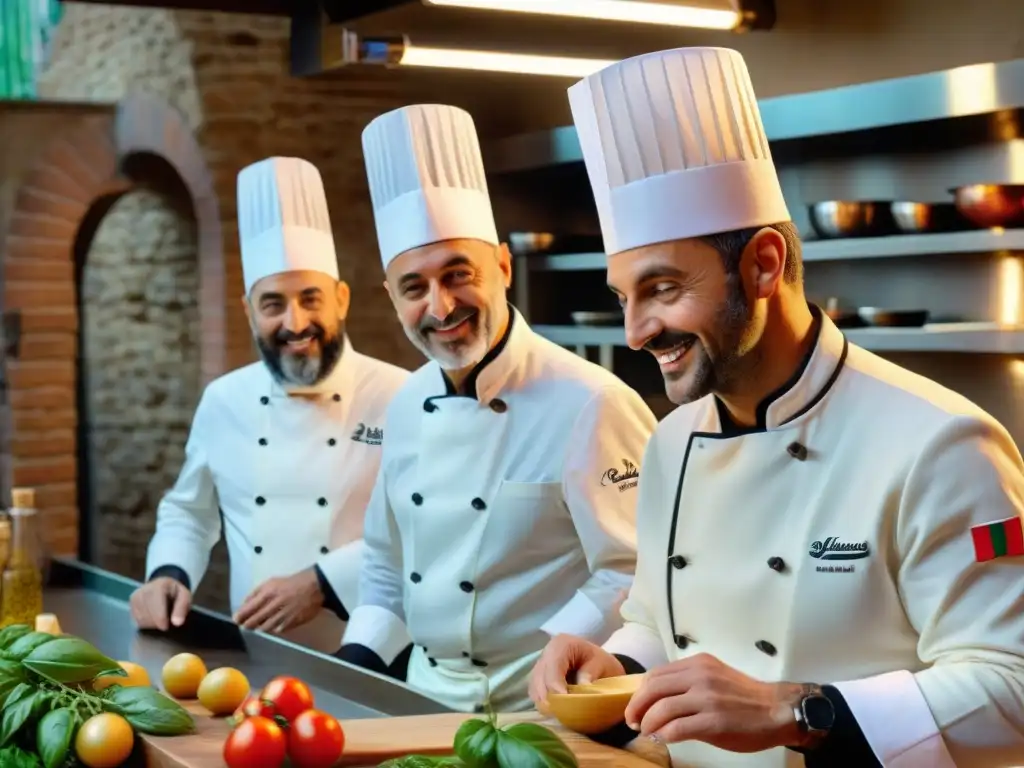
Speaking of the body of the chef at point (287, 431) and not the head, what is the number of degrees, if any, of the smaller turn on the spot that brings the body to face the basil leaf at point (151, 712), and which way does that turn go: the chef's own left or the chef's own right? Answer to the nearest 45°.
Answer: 0° — they already face it

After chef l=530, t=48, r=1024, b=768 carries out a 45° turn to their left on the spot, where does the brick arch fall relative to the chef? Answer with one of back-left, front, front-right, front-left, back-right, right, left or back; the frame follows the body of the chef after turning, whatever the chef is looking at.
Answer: back-right

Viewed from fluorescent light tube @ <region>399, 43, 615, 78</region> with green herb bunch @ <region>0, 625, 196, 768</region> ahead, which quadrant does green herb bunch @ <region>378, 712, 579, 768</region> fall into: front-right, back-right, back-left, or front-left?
front-left

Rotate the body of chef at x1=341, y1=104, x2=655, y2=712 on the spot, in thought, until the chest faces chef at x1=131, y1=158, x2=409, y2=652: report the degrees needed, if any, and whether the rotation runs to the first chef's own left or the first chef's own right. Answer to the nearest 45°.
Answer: approximately 90° to the first chef's own right

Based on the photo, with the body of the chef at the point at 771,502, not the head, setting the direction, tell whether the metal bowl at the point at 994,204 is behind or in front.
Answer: behind

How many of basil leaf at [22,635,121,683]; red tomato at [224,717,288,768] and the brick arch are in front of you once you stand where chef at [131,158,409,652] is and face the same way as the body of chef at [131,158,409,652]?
2

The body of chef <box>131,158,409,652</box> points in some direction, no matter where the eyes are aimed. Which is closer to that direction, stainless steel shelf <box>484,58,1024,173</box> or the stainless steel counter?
the stainless steel counter

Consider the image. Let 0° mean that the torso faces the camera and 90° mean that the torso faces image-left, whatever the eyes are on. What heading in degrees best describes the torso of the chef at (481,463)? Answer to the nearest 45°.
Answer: approximately 45°

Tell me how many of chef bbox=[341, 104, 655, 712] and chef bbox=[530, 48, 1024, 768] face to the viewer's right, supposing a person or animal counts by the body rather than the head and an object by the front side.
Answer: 0

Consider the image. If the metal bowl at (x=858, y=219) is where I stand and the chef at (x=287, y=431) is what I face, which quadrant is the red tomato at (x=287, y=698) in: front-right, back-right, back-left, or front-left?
front-left

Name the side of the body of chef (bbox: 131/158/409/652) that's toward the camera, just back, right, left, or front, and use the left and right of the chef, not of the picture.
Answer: front

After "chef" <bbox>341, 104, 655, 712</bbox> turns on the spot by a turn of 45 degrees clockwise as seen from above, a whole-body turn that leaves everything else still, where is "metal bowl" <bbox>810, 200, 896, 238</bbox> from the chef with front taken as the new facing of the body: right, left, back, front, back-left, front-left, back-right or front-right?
back-right

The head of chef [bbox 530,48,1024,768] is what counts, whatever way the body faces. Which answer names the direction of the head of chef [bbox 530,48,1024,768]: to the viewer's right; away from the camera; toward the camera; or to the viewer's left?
to the viewer's left

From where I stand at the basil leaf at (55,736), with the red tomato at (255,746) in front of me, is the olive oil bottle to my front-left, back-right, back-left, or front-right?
back-left

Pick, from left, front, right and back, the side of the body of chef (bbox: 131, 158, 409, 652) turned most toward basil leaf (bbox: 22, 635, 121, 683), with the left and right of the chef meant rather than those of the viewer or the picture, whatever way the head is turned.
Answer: front

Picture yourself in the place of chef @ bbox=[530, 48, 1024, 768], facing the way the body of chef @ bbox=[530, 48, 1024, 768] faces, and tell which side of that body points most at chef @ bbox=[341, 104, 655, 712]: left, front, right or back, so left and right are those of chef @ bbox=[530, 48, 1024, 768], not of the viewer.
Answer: right

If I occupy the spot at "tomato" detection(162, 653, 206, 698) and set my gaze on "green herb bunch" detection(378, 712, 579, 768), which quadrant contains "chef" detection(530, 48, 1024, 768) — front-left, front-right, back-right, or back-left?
front-left

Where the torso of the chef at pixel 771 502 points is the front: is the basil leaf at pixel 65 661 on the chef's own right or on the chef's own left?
on the chef's own right

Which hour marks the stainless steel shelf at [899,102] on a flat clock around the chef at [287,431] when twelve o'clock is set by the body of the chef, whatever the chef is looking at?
The stainless steel shelf is roughly at 9 o'clock from the chef.
